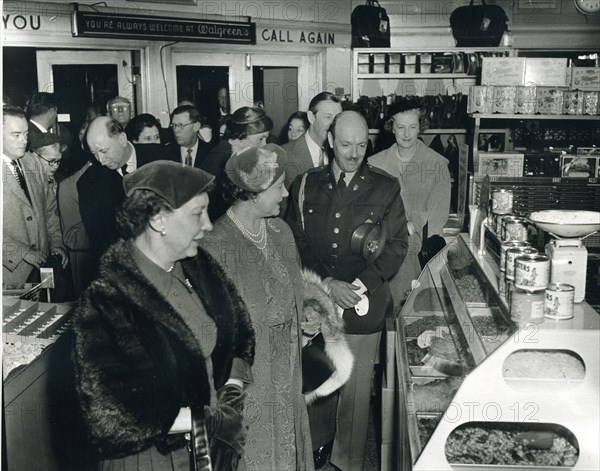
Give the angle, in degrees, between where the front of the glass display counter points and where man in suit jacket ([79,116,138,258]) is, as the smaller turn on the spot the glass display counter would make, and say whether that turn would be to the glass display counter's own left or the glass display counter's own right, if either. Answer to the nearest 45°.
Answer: approximately 45° to the glass display counter's own right

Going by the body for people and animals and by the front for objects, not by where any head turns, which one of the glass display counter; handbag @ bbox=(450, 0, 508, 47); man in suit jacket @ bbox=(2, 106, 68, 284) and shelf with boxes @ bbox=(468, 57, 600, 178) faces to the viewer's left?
the glass display counter

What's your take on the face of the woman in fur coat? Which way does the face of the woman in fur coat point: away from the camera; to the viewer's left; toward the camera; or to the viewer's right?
to the viewer's right

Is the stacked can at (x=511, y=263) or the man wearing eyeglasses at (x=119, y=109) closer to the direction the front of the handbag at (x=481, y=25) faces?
the stacked can

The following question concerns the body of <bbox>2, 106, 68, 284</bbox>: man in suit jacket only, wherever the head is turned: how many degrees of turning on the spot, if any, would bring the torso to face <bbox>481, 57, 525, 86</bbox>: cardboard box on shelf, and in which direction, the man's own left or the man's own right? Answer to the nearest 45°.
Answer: approximately 45° to the man's own left

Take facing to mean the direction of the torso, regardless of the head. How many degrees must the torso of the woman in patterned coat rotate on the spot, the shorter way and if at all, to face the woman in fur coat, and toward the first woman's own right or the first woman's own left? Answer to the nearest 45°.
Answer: approximately 90° to the first woman's own right

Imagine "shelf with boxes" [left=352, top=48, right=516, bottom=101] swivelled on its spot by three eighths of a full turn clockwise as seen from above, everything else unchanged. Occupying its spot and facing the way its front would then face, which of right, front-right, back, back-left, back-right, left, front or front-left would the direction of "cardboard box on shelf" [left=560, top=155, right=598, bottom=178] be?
back

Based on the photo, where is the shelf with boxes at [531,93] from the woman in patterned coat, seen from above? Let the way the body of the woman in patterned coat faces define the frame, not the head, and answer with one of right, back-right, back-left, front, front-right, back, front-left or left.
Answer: left

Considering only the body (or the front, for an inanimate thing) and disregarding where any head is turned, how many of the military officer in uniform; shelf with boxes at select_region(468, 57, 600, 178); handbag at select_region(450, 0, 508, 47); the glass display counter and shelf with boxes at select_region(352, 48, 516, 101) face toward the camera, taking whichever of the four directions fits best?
4

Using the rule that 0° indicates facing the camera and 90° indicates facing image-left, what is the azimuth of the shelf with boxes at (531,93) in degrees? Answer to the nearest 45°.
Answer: approximately 0°

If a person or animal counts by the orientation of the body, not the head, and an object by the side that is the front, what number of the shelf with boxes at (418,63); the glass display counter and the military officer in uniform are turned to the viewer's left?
1

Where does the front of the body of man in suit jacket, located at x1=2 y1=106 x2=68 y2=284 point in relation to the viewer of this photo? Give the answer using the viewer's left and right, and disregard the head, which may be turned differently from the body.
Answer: facing the viewer and to the right of the viewer

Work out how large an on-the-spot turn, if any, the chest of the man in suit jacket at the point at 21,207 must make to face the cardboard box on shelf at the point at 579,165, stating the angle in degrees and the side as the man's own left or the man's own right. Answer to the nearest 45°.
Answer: approximately 45° to the man's own left

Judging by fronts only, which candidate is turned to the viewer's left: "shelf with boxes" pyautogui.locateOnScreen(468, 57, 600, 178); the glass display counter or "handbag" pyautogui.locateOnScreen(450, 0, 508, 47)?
the glass display counter

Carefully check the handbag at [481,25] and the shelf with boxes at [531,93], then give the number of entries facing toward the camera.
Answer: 2
